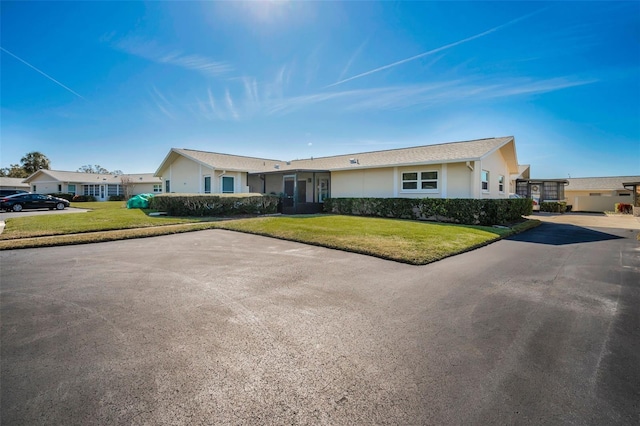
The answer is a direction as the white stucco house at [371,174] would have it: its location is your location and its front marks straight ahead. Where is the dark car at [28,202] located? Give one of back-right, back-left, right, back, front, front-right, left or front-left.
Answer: right

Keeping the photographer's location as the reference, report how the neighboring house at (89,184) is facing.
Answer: facing the viewer

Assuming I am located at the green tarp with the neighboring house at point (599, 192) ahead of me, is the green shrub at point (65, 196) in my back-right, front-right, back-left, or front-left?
back-left

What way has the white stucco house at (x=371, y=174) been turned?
toward the camera

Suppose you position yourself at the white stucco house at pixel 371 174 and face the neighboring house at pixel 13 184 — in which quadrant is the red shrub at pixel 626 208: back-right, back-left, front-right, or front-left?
back-right

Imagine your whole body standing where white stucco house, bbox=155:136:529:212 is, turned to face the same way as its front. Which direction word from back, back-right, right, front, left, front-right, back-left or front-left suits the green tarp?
right

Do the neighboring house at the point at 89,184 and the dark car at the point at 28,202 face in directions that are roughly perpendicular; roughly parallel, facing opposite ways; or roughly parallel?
roughly perpendicular
